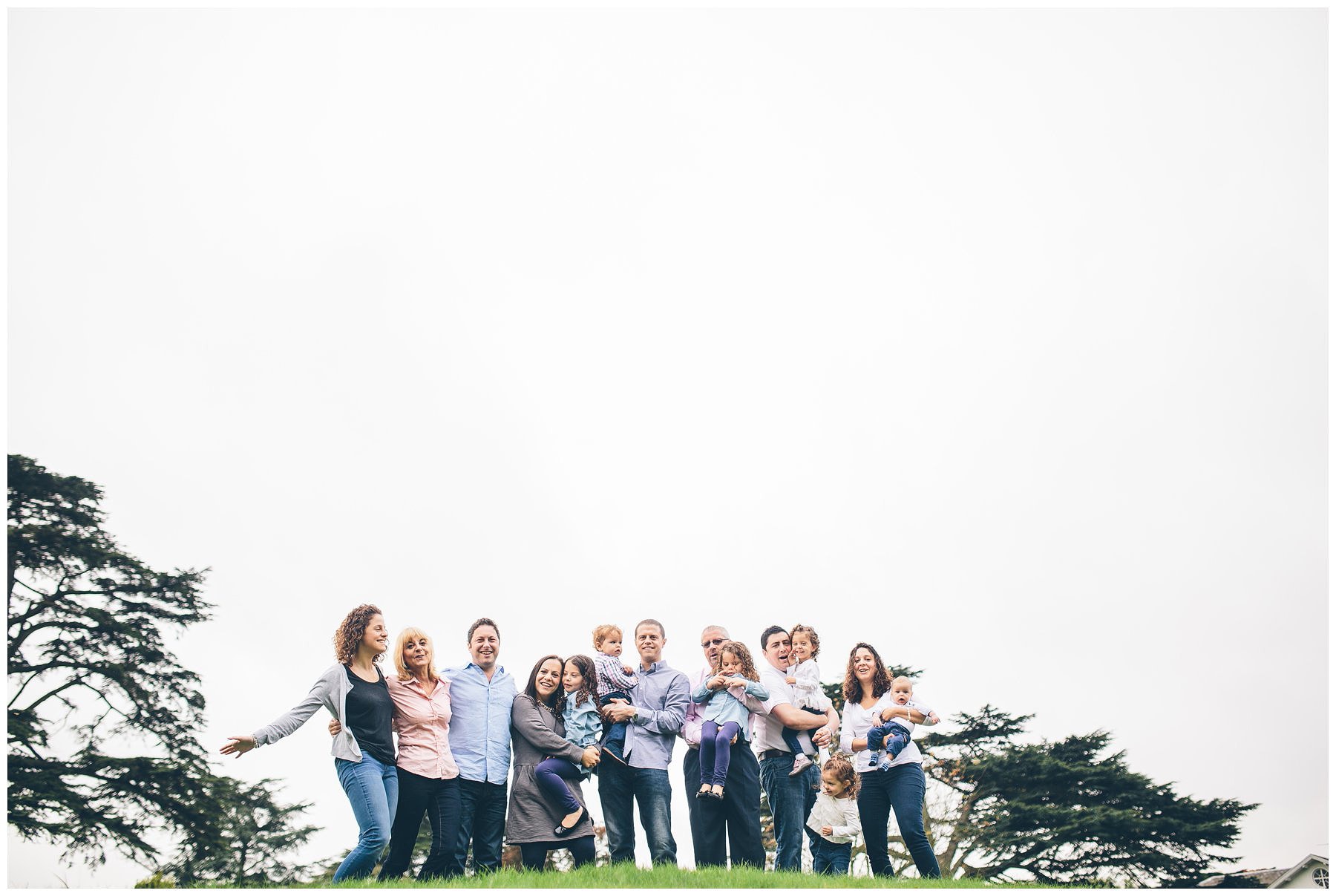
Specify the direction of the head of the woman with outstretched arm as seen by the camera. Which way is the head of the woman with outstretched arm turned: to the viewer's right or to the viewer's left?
to the viewer's right

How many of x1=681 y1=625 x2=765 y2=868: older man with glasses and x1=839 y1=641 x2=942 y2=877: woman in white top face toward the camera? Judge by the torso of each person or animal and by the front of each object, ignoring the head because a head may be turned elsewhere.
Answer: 2

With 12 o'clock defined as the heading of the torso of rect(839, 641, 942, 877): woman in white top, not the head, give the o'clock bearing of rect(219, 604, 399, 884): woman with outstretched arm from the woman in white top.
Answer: The woman with outstretched arm is roughly at 2 o'clock from the woman in white top.

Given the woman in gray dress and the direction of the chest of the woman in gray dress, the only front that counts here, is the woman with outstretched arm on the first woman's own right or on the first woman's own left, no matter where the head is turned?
on the first woman's own right

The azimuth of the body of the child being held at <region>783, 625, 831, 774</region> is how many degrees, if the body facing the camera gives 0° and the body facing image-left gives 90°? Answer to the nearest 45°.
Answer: approximately 45°

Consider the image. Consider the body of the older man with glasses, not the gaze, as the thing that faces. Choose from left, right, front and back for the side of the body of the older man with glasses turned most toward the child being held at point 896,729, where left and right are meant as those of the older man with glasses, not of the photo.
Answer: left
